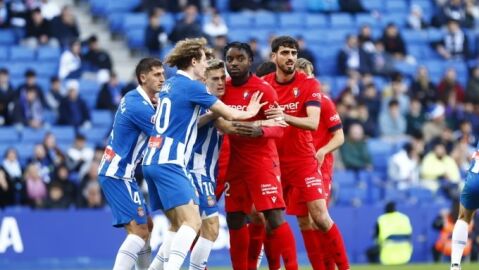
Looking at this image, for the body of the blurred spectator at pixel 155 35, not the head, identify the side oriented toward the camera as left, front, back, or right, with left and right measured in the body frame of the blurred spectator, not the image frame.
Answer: front

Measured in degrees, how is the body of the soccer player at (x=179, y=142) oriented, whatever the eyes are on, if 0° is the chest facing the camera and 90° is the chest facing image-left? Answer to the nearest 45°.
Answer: approximately 225°

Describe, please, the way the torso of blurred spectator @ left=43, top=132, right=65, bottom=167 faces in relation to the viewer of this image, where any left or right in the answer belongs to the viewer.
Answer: facing the viewer

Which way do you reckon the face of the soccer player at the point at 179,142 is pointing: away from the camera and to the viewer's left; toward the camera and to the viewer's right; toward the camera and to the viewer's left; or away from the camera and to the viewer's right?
away from the camera and to the viewer's right

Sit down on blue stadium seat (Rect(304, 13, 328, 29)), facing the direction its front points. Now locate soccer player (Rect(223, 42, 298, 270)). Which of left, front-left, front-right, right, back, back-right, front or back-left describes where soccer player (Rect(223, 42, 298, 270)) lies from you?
front

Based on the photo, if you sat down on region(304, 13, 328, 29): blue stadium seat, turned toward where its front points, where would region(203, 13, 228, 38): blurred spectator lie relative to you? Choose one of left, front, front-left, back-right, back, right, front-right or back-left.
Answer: front-right

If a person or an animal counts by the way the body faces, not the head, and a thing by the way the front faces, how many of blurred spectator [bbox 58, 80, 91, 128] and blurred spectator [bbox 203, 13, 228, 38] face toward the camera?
2

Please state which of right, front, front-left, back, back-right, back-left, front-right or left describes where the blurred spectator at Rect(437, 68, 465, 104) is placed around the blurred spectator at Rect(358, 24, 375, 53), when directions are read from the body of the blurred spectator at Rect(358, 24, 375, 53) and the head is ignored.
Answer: left

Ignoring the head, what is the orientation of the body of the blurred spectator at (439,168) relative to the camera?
toward the camera

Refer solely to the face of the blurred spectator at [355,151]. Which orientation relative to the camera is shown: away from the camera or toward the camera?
toward the camera

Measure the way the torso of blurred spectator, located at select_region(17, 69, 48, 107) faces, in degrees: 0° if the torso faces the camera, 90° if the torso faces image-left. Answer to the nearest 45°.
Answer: approximately 0°

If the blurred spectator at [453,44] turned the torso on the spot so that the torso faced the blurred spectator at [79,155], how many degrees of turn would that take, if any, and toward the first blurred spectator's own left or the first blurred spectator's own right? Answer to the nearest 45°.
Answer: approximately 45° to the first blurred spectator's own right

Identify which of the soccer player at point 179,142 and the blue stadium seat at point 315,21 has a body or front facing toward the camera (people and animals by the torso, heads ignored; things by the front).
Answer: the blue stadium seat

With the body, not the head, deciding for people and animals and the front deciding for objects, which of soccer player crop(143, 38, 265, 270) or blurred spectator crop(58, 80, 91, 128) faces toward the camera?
the blurred spectator

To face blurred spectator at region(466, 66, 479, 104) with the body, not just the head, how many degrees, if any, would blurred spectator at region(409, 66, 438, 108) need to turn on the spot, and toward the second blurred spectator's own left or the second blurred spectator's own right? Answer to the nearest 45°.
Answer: approximately 90° to the second blurred spectator's own left

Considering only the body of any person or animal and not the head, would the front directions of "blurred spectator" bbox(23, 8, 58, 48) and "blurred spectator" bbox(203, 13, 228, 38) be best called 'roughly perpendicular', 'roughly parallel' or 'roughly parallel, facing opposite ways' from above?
roughly parallel
